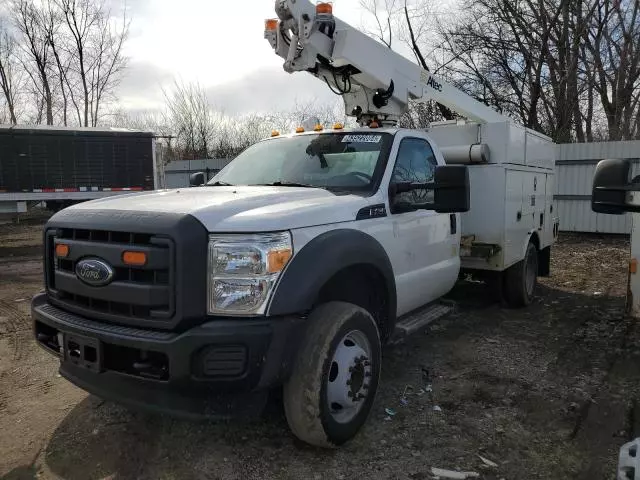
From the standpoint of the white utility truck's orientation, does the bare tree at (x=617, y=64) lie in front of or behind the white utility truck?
behind

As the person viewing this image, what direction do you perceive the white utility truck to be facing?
facing the viewer and to the left of the viewer
